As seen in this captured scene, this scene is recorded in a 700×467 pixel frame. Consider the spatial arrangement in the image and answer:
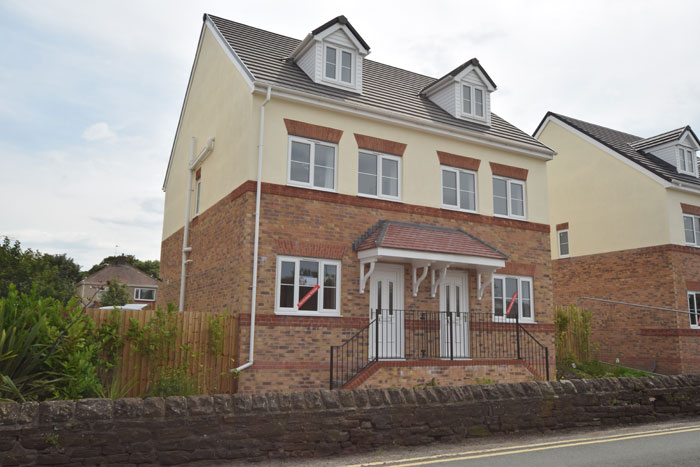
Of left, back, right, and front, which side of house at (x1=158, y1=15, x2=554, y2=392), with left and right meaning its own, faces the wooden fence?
right

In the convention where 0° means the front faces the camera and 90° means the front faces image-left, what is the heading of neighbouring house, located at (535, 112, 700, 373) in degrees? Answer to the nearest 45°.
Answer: approximately 315°

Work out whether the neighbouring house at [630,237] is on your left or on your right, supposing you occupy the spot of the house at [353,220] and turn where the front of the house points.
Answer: on your left

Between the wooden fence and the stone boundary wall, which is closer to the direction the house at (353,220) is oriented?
the stone boundary wall

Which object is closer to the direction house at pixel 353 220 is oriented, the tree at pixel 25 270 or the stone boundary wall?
the stone boundary wall

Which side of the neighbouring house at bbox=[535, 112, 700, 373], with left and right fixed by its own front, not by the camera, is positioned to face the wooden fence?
right
